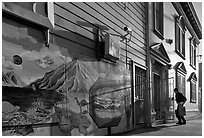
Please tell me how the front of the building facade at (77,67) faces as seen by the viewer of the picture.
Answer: facing the viewer and to the right of the viewer

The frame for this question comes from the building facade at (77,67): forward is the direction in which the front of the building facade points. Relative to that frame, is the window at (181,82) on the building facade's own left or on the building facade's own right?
on the building facade's own left
